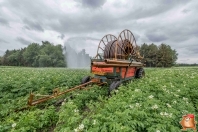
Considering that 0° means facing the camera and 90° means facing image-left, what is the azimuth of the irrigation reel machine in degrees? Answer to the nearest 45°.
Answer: approximately 45°
